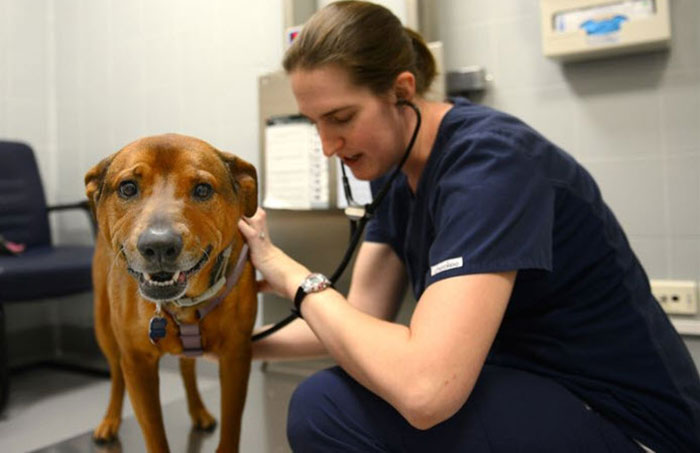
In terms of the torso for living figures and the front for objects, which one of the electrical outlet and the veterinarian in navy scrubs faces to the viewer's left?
the veterinarian in navy scrubs

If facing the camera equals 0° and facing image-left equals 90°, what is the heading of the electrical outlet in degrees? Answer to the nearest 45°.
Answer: approximately 0°

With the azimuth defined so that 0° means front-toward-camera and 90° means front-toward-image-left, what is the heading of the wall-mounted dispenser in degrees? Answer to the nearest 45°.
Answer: approximately 0°

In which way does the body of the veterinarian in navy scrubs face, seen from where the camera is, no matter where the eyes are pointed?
to the viewer's left

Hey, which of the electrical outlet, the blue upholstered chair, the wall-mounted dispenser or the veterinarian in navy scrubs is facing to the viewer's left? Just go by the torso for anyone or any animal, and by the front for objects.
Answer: the veterinarian in navy scrubs

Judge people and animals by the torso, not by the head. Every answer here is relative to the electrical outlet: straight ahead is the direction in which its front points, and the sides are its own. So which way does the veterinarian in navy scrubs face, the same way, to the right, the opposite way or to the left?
to the right
